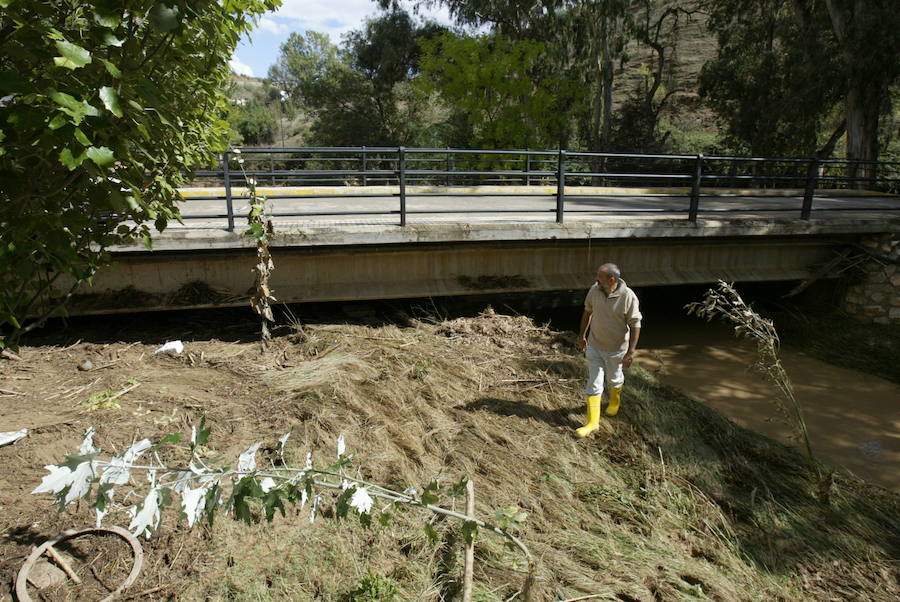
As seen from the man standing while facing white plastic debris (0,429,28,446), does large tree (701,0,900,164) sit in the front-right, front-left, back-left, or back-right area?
back-right

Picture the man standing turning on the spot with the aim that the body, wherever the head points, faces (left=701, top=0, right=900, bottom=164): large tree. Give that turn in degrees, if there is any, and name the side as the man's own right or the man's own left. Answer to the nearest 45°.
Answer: approximately 135° to the man's own right

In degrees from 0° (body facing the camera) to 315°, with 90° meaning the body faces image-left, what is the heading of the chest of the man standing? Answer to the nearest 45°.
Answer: approximately 45°

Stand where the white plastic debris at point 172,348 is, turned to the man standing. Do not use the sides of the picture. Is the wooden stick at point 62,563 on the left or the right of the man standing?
right

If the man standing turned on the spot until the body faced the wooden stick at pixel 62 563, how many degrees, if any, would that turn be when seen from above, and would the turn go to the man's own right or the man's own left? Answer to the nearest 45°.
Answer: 0° — they already face it
